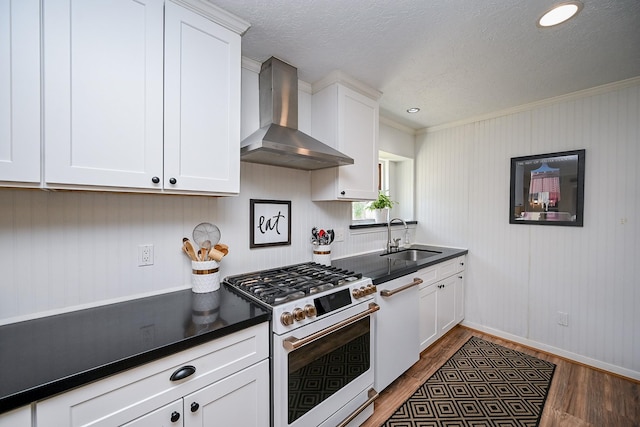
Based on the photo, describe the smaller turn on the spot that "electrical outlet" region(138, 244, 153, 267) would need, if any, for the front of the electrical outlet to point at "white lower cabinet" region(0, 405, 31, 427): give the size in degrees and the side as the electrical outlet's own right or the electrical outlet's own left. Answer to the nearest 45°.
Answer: approximately 45° to the electrical outlet's own right

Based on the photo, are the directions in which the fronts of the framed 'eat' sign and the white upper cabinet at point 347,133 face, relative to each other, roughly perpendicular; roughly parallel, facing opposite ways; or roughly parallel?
roughly parallel

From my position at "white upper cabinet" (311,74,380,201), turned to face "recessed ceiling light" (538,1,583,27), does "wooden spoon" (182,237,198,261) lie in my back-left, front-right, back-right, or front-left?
back-right

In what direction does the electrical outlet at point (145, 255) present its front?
toward the camera

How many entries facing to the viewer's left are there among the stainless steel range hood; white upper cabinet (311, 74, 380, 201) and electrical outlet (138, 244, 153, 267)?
0

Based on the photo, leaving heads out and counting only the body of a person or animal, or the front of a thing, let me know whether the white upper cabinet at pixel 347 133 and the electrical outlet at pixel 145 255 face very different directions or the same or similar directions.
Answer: same or similar directions

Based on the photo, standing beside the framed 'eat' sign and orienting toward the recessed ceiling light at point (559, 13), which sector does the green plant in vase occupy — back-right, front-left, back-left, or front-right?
front-left

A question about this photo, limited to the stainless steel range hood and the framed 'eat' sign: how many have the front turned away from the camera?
0

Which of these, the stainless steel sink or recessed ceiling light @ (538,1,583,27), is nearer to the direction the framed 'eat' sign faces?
the recessed ceiling light

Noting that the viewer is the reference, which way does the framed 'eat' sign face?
facing the viewer and to the right of the viewer
